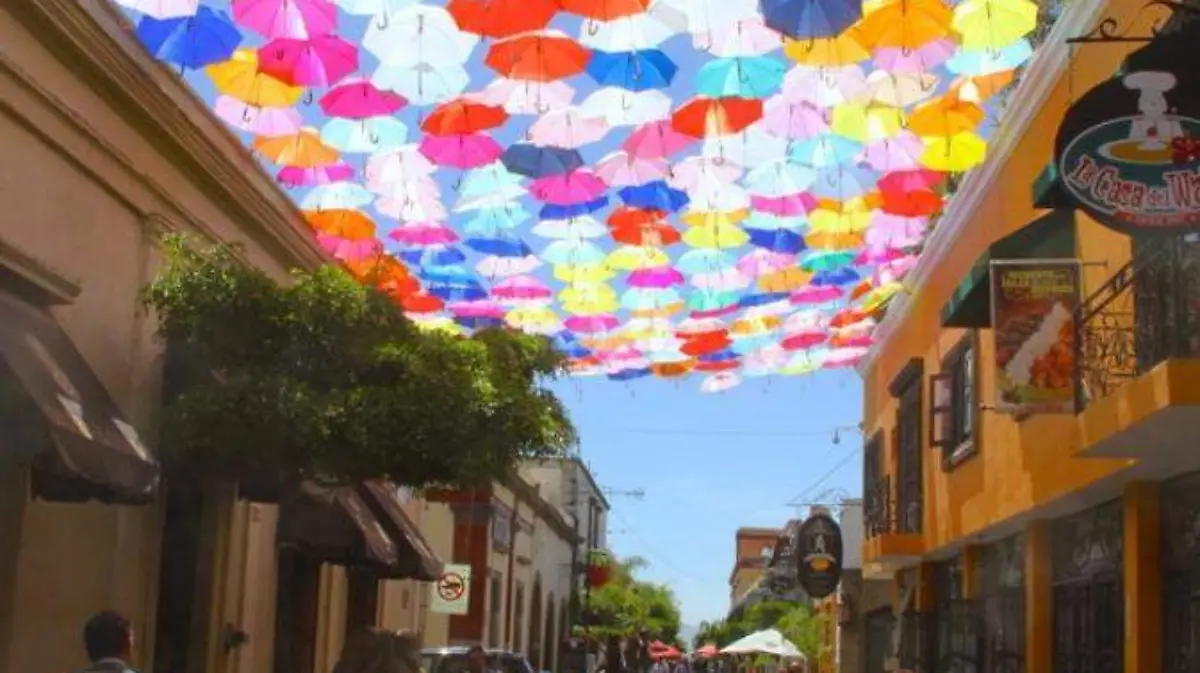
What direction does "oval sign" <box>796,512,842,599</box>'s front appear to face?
toward the camera

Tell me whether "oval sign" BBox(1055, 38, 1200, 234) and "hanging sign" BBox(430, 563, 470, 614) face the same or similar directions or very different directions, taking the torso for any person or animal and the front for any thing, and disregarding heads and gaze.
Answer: same or similar directions

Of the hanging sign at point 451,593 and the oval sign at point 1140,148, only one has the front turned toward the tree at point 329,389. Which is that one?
the hanging sign

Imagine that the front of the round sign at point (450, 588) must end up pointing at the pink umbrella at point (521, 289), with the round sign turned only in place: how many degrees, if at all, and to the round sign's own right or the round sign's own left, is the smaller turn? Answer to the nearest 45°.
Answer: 0° — it already faces it

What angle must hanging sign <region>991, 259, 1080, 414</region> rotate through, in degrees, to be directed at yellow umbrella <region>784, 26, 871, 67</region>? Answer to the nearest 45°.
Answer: approximately 45° to its right

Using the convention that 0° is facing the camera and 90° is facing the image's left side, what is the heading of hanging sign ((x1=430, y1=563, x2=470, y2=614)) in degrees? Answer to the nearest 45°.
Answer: approximately 0°

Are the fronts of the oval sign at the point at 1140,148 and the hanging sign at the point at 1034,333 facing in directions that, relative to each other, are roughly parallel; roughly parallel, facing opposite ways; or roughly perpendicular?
roughly parallel

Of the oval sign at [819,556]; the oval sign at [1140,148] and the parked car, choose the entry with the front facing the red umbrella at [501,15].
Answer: the oval sign at [819,556]

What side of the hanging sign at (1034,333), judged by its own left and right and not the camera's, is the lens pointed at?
front

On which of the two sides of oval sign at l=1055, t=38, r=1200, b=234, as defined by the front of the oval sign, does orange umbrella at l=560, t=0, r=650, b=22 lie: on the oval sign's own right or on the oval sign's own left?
on the oval sign's own right
